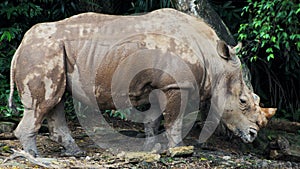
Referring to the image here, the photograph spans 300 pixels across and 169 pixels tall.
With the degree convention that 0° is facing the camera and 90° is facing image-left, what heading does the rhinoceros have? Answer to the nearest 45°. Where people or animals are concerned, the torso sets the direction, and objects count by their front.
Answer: approximately 270°
